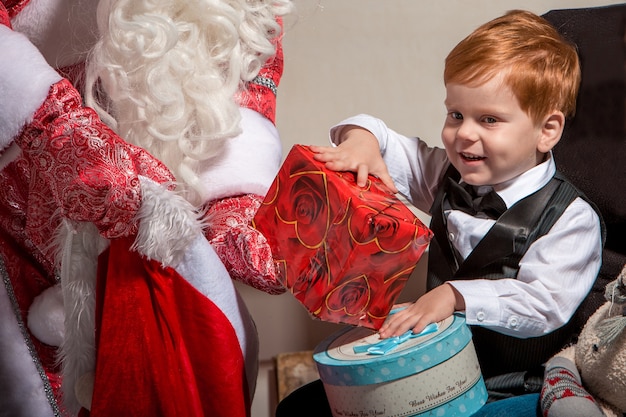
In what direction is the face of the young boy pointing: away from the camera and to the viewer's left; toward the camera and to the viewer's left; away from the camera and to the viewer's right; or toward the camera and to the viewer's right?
toward the camera and to the viewer's left

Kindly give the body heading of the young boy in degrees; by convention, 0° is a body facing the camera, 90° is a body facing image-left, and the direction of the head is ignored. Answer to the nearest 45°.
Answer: approximately 45°

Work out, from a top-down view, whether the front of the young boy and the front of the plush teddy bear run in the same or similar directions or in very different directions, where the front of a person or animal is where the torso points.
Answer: same or similar directions
